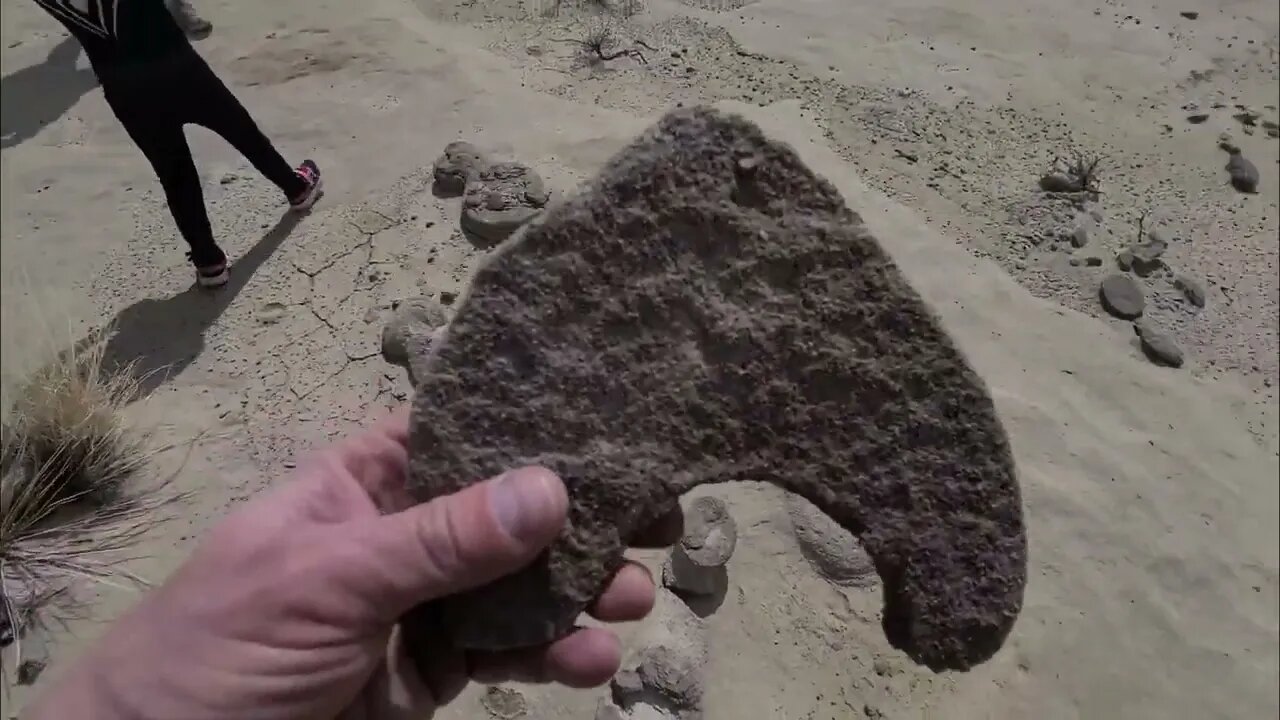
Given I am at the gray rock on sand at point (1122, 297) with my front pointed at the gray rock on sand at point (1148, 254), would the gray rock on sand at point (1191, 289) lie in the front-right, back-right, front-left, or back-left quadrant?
front-right

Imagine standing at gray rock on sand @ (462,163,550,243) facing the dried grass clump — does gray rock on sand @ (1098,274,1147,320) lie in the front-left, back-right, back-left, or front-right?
back-left

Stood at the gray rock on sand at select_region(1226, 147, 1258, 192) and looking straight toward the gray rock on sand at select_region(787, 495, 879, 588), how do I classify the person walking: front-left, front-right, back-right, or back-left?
front-right

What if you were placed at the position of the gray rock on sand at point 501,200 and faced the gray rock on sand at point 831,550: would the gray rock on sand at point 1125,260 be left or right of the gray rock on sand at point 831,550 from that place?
left
